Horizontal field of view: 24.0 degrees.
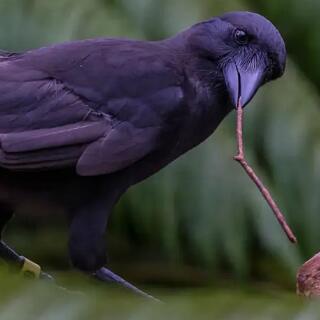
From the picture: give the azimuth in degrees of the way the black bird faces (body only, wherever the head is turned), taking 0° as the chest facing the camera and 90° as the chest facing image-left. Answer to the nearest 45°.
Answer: approximately 270°
